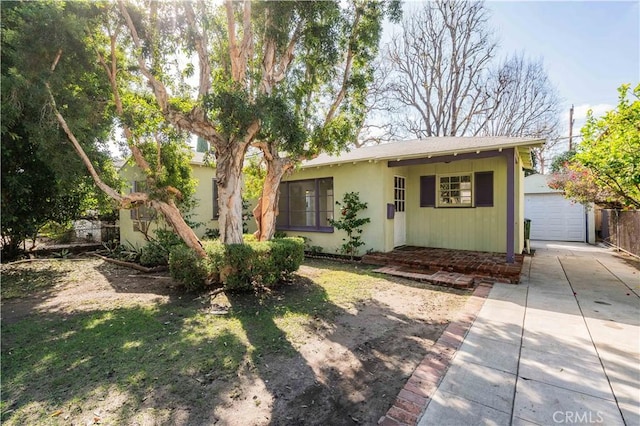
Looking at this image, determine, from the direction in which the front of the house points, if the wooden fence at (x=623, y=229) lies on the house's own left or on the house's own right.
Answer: on the house's own left

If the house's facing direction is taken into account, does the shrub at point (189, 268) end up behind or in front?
in front

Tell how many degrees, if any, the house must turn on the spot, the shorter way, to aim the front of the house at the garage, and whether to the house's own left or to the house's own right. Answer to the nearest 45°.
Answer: approximately 135° to the house's own left

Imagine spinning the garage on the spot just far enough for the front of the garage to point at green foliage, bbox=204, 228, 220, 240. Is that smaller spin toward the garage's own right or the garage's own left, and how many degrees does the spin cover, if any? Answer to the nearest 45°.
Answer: approximately 45° to the garage's own right

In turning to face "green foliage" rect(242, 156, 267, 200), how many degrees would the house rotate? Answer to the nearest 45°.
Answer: approximately 90° to its right

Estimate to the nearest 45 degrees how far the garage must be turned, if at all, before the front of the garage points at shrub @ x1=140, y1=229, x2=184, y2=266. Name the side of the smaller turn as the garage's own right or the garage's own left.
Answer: approximately 45° to the garage's own right

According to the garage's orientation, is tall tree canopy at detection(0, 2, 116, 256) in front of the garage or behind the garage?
in front

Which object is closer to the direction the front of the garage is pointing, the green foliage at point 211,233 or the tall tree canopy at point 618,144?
the tall tree canopy

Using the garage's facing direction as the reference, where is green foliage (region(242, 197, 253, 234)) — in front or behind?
in front

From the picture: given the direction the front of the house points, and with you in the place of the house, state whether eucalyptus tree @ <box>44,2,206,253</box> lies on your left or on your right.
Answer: on your right

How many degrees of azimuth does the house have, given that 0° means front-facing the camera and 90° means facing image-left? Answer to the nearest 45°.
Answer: approximately 0°

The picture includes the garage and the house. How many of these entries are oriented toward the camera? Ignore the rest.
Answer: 2
